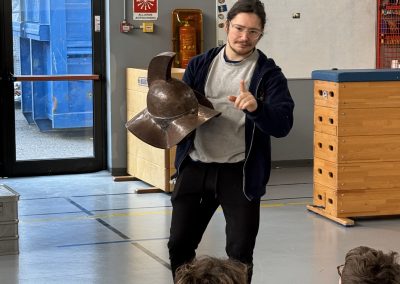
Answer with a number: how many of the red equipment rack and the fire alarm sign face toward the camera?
2

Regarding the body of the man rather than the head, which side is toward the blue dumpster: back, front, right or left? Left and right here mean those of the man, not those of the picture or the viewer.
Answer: back

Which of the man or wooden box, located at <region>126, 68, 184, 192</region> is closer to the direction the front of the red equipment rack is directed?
the man

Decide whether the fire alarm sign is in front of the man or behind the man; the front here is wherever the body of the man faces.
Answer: behind

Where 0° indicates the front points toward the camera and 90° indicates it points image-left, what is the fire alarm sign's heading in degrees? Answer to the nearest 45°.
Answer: approximately 0°

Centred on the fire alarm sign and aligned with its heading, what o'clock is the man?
The man is roughly at 12 o'clock from the fire alarm sign.

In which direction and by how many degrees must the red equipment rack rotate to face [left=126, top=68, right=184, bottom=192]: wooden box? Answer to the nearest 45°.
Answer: approximately 45° to its right
